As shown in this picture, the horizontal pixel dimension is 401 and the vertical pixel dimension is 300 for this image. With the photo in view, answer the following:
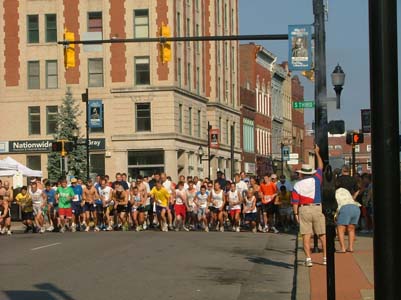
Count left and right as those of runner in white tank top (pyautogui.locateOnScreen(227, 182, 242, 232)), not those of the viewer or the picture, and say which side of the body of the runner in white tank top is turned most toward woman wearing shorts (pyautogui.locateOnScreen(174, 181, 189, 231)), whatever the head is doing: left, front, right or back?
right

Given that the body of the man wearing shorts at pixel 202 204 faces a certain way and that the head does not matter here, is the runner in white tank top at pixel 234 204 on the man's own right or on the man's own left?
on the man's own left

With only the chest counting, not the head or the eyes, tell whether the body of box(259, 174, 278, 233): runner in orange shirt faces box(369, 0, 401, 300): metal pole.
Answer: yes

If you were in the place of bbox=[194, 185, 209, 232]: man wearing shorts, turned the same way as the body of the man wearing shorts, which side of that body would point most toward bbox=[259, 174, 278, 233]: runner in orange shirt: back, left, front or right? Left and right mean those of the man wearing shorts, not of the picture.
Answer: left

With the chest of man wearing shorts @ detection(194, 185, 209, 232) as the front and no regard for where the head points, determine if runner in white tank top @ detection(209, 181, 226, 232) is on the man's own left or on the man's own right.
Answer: on the man's own left

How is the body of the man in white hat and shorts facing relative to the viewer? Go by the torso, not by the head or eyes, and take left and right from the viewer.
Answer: facing away from the viewer

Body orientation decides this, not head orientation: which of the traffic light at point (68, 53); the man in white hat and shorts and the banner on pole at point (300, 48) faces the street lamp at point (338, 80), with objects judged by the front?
the man in white hat and shorts

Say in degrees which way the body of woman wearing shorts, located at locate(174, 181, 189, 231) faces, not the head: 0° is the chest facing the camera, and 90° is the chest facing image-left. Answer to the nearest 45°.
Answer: approximately 0°
